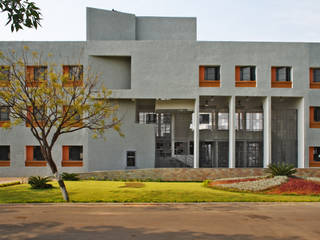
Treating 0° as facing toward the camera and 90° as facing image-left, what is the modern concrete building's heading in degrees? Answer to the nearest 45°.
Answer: approximately 0°
